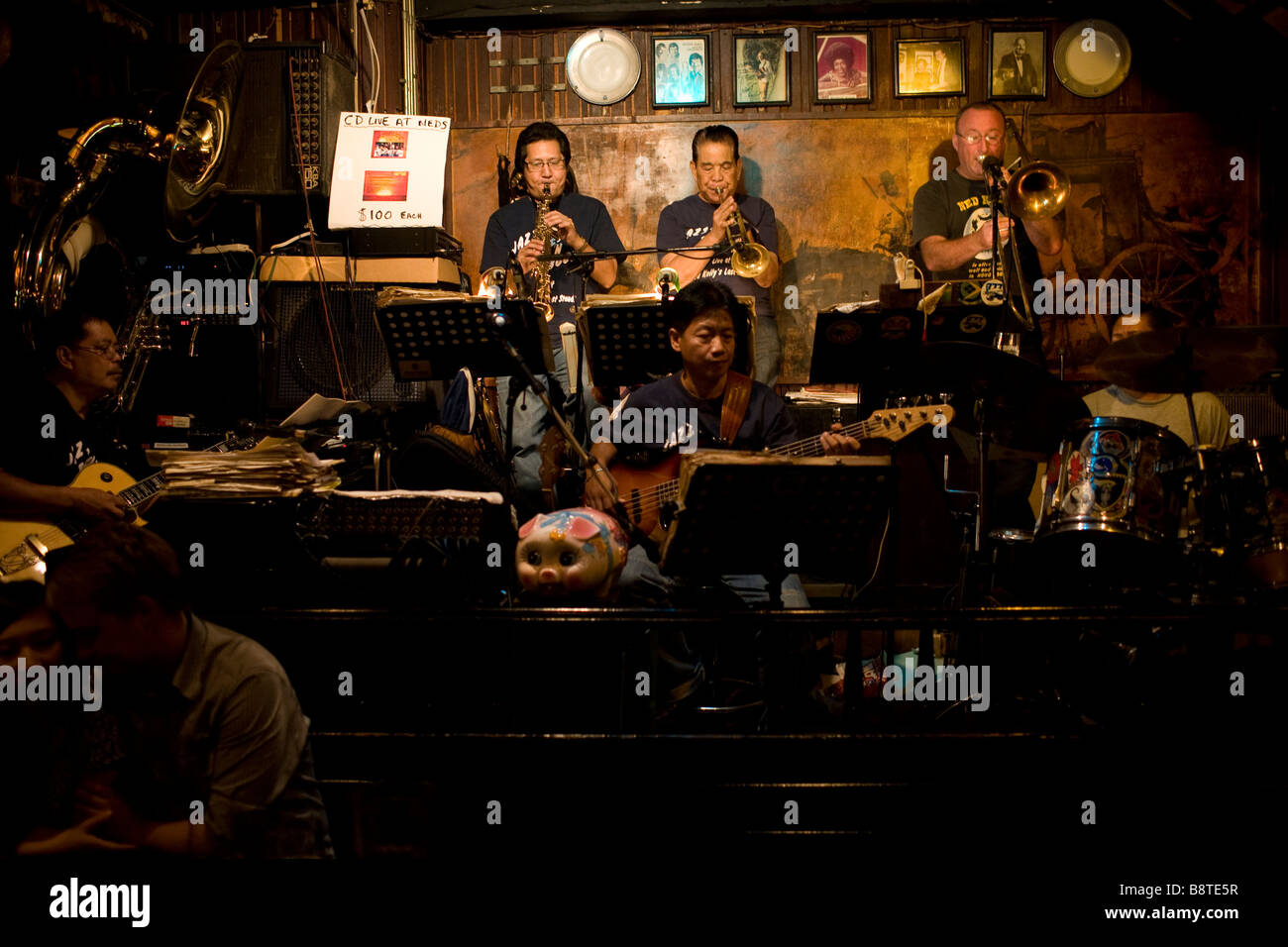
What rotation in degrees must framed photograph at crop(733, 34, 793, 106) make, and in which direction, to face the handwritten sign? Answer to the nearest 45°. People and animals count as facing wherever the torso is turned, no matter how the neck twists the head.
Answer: approximately 45° to its right

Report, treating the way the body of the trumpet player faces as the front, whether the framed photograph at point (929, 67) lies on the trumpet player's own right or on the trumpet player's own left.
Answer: on the trumpet player's own left

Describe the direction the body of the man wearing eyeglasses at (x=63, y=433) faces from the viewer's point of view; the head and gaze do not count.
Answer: to the viewer's right

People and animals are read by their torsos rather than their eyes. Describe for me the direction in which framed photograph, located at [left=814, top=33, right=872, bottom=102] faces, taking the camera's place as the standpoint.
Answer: facing the viewer

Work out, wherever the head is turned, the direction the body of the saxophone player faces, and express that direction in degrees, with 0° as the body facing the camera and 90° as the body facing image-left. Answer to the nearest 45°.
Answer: approximately 0°

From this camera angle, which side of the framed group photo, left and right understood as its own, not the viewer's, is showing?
front

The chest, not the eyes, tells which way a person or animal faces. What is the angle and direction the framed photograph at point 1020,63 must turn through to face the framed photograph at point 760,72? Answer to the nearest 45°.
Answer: approximately 90° to its right

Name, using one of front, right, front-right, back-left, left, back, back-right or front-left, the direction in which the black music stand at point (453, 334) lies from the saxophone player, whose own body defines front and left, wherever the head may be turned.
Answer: front

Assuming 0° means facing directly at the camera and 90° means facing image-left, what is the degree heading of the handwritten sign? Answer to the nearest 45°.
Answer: approximately 0°

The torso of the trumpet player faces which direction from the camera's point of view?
toward the camera

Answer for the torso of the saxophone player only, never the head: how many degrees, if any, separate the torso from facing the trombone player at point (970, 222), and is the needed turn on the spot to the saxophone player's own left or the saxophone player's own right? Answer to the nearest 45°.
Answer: approximately 90° to the saxophone player's own left
